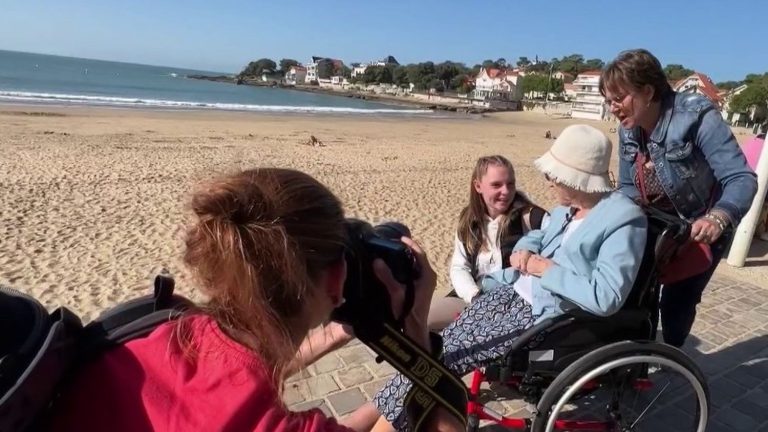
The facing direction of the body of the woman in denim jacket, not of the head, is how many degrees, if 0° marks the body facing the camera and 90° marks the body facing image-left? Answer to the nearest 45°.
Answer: approximately 45°

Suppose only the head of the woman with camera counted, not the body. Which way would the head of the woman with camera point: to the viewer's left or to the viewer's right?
to the viewer's right

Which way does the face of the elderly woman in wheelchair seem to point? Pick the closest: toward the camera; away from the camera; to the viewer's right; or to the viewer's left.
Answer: to the viewer's left

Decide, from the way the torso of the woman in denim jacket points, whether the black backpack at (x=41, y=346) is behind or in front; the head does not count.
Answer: in front

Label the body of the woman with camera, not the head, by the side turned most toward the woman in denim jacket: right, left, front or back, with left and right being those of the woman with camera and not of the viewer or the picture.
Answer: front

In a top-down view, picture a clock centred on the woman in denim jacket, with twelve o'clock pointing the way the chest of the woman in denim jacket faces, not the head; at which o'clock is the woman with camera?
The woman with camera is roughly at 11 o'clock from the woman in denim jacket.

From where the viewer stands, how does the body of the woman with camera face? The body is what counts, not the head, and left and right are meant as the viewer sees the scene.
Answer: facing away from the viewer and to the right of the viewer
